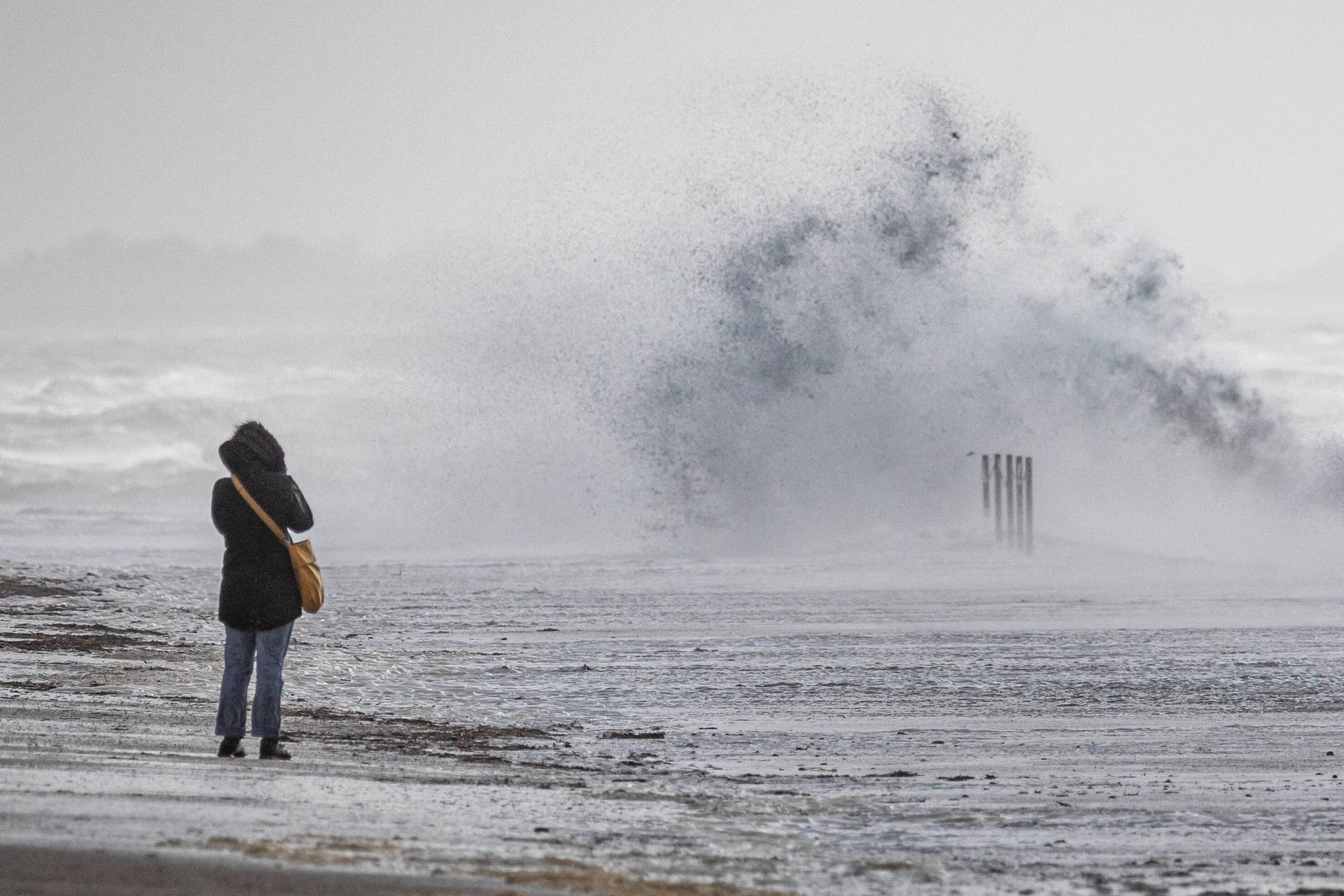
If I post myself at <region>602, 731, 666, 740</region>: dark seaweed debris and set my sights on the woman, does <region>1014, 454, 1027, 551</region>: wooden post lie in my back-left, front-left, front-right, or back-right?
back-right

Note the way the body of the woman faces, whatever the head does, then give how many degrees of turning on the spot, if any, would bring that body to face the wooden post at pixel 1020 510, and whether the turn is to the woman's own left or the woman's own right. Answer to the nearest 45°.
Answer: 0° — they already face it

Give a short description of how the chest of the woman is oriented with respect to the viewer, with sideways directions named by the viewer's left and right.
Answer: facing away from the viewer and to the right of the viewer
